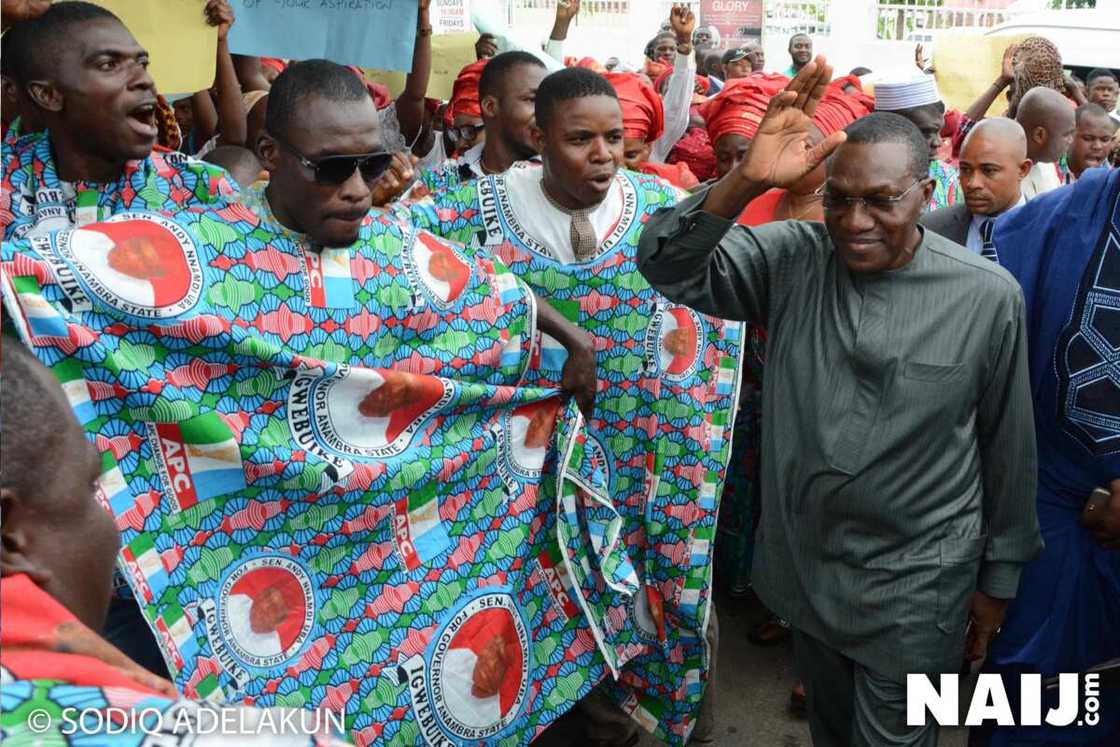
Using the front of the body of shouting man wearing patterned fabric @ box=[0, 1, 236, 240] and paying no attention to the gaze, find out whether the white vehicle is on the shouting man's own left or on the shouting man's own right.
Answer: on the shouting man's own left

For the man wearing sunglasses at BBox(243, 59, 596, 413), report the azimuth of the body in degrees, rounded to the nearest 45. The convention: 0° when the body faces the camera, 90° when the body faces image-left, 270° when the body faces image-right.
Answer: approximately 315°

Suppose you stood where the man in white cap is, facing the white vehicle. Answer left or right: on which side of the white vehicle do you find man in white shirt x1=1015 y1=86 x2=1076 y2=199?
right

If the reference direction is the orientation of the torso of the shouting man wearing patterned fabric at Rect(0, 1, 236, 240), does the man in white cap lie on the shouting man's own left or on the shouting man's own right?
on the shouting man's own left

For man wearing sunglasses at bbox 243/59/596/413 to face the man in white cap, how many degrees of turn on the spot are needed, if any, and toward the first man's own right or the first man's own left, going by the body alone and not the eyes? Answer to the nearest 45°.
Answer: approximately 90° to the first man's own left

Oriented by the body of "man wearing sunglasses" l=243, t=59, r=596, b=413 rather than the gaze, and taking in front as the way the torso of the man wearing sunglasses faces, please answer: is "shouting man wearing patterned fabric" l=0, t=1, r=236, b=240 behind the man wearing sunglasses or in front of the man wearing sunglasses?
behind

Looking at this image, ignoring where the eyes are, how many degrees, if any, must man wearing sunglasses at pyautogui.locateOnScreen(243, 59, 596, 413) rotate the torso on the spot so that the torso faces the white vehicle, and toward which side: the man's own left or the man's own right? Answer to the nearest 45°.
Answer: approximately 90° to the man's own left

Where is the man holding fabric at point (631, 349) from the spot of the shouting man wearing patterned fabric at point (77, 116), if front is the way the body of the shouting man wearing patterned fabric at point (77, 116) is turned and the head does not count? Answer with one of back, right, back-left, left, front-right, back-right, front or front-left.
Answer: front-left

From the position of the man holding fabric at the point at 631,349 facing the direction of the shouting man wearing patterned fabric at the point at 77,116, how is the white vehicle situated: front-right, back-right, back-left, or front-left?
back-right
